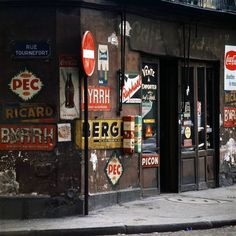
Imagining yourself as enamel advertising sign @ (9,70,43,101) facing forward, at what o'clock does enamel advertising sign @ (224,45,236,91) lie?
enamel advertising sign @ (224,45,236,91) is roughly at 8 o'clock from enamel advertising sign @ (9,70,43,101).

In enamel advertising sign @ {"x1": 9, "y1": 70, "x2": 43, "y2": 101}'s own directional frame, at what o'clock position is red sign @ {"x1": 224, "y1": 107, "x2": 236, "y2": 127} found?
The red sign is roughly at 8 o'clock from the enamel advertising sign.

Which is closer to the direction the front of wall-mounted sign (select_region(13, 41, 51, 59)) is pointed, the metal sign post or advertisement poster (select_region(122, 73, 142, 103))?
the metal sign post

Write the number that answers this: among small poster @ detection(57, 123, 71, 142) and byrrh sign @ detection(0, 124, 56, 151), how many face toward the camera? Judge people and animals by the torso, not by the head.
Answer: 2

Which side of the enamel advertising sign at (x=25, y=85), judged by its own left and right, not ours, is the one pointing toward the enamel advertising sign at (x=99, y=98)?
left
